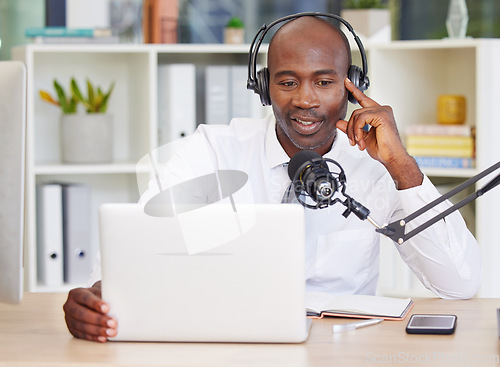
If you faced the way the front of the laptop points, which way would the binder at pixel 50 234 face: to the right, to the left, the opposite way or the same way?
the opposite way

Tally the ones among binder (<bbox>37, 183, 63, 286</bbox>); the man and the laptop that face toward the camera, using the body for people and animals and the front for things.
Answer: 2

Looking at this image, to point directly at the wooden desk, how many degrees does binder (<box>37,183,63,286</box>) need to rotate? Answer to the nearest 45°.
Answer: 0° — it already faces it

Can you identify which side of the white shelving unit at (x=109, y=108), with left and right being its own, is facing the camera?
front

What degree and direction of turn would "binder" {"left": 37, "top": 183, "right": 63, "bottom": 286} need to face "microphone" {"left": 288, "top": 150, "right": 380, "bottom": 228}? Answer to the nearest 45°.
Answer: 0° — it already faces it

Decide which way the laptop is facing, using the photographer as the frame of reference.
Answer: facing away from the viewer

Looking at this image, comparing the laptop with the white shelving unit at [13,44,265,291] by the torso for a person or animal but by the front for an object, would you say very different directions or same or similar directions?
very different directions

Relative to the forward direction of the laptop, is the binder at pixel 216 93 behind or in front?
in front

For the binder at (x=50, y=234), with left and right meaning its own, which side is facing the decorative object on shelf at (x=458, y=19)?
left

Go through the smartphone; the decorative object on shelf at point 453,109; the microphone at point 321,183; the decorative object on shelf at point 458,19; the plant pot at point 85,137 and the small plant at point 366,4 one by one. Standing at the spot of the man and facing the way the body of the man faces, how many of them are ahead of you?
2

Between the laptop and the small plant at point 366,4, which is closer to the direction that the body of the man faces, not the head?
the laptop

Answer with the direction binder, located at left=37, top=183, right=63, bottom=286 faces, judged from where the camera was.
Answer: facing the viewer
